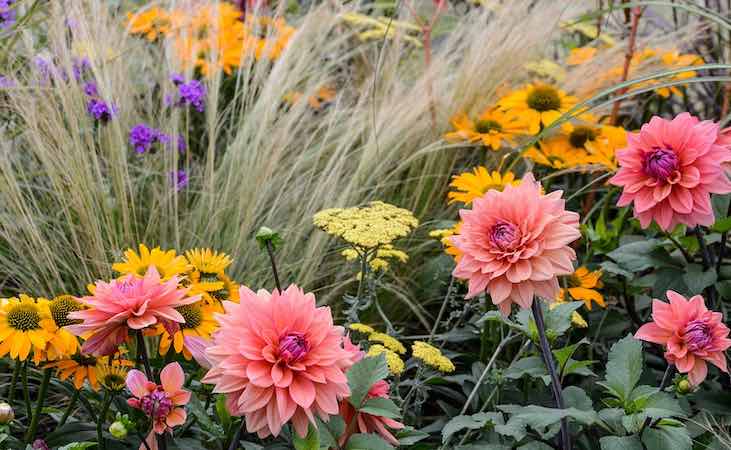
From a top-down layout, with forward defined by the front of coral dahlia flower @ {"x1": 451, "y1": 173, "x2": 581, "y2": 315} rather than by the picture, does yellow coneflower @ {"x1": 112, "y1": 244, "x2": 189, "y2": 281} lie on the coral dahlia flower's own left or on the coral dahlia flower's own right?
on the coral dahlia flower's own right

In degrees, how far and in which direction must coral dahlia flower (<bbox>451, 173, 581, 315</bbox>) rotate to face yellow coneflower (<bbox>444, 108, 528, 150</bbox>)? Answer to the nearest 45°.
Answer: approximately 135° to its right

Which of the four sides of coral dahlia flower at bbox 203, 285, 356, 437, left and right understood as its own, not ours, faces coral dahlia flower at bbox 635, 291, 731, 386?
left

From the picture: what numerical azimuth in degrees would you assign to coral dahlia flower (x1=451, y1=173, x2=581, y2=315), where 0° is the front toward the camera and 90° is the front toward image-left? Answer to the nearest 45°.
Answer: approximately 45°

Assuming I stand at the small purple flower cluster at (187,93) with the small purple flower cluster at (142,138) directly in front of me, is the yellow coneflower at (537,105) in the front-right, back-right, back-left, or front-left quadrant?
back-left

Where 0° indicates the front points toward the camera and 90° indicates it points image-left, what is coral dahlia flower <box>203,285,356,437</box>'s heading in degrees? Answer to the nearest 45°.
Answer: approximately 0°

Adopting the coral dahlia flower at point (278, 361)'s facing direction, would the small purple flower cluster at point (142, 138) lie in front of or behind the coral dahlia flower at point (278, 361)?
behind

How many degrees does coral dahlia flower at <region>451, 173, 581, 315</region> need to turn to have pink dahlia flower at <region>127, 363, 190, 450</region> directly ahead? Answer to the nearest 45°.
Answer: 0° — it already faces it
